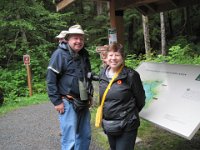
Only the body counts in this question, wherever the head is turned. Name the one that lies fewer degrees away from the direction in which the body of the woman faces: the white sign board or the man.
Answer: the man

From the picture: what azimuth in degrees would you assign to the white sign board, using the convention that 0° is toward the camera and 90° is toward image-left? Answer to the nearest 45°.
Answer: approximately 45°

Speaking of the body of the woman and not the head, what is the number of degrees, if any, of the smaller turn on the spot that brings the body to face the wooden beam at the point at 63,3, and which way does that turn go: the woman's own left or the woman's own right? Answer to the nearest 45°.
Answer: approximately 90° to the woman's own right

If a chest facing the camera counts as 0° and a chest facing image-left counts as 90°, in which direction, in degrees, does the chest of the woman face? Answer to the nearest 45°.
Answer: approximately 45°

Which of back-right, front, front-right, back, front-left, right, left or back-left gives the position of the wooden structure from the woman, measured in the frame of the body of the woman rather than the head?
back-right

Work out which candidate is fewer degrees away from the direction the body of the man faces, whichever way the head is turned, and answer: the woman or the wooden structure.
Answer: the woman

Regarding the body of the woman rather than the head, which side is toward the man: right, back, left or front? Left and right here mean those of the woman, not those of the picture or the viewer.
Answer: right
